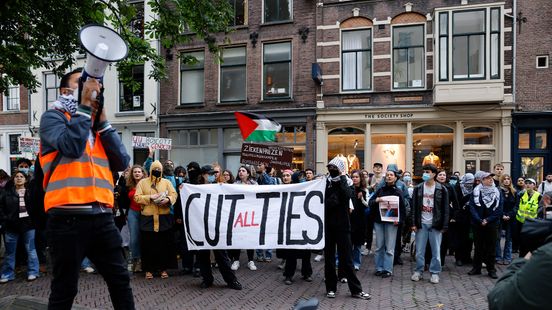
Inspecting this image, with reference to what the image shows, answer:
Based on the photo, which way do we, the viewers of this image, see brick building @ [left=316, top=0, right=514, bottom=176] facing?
facing the viewer

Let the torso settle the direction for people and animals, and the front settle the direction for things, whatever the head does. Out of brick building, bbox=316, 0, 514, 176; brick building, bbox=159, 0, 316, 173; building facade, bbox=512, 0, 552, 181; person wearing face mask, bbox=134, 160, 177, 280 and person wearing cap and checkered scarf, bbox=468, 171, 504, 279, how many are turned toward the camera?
5

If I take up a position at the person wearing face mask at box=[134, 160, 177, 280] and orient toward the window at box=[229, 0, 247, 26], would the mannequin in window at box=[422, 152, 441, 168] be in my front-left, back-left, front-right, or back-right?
front-right

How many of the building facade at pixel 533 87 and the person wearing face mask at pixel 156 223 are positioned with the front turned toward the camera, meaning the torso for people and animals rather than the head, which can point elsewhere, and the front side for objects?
2

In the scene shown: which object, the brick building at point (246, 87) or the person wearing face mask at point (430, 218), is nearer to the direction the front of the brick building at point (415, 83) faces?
the person wearing face mask

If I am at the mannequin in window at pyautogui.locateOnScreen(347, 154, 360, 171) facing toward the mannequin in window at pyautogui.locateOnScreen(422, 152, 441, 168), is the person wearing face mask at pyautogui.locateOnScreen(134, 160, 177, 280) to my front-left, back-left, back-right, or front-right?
back-right

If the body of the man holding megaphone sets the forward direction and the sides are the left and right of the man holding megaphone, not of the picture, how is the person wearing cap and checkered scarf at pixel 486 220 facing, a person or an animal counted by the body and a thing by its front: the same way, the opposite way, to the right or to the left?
to the right

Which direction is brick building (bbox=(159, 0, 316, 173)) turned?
toward the camera

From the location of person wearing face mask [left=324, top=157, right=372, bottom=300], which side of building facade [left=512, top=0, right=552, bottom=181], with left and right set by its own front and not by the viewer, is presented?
front

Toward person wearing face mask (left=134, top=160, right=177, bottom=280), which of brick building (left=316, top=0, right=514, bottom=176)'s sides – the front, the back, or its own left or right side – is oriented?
front

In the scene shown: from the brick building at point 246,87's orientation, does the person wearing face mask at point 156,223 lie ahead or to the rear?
ahead

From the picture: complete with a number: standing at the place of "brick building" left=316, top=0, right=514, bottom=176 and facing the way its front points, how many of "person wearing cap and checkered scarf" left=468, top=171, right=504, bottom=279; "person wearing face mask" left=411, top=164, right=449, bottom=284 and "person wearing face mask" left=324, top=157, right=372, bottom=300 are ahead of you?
3

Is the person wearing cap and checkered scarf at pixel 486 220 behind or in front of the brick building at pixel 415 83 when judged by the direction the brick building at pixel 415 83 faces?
in front

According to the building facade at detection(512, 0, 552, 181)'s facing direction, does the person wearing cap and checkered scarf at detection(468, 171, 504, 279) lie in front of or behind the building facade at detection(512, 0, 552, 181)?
in front

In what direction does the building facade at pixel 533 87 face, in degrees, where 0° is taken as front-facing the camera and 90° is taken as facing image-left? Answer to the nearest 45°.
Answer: approximately 0°

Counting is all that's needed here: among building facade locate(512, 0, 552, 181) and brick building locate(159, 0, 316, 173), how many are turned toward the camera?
2

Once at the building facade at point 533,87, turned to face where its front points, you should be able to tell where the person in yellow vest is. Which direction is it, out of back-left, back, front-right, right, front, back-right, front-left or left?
front

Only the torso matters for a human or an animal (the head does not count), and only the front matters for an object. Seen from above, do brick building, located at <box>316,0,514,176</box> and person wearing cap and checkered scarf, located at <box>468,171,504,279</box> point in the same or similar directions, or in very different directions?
same or similar directions

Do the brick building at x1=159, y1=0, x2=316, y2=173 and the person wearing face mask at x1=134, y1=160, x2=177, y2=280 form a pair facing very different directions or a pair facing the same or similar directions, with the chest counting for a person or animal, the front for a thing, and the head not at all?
same or similar directions
